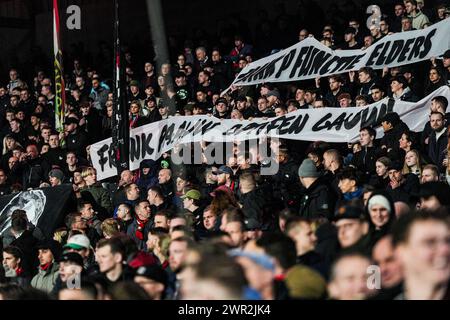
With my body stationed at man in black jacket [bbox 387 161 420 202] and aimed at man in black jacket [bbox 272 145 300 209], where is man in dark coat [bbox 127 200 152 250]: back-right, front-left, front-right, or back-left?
front-left

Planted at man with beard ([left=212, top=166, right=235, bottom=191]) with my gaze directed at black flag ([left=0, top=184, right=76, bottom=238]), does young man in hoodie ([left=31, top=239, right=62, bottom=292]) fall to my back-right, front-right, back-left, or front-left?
front-left

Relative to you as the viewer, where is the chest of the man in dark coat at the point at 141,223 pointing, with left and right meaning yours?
facing the viewer and to the right of the viewer

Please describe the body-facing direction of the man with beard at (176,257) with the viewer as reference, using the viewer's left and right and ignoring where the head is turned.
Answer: facing the viewer and to the left of the viewer

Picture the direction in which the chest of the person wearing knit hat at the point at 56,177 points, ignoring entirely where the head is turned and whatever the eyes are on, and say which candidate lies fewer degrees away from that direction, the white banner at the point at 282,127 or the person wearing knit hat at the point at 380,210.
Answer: the person wearing knit hat
